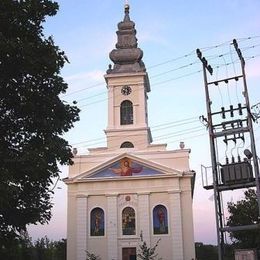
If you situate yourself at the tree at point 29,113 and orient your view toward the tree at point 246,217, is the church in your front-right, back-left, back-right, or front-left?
front-left

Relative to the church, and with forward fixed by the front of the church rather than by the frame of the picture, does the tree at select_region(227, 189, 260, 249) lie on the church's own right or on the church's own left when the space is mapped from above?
on the church's own left

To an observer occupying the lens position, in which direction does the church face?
facing the viewer

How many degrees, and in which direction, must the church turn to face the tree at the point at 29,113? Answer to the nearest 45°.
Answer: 0° — it already faces it
